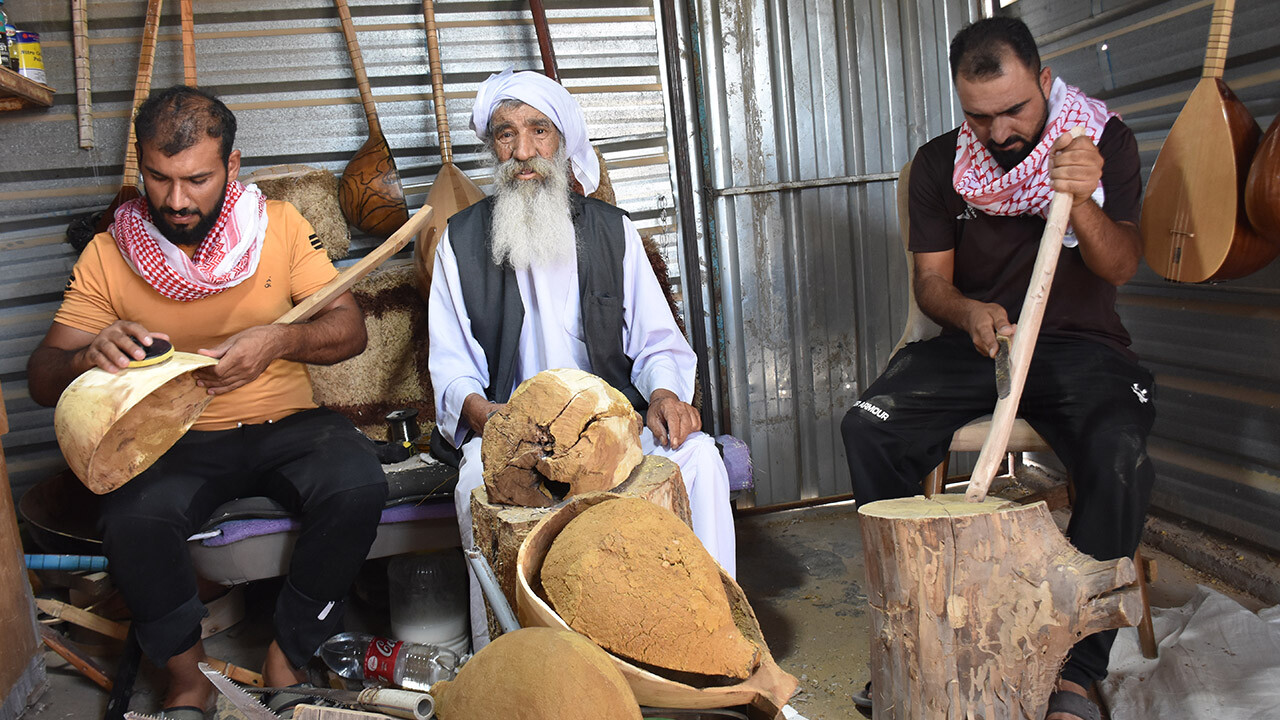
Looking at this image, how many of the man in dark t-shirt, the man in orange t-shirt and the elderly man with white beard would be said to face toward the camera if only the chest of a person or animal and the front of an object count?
3

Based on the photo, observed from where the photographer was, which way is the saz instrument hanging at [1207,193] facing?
facing the viewer and to the left of the viewer

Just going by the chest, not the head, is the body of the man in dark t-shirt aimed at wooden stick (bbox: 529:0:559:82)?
no

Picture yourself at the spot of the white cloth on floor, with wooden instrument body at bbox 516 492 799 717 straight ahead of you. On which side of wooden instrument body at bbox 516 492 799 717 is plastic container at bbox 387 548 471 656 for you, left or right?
right

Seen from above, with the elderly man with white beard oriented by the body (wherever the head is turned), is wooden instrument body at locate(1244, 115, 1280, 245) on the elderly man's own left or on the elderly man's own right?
on the elderly man's own left

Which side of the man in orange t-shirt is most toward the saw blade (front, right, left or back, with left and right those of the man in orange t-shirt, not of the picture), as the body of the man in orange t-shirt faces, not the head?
front

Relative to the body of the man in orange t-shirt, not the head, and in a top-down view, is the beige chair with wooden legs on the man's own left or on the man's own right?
on the man's own left

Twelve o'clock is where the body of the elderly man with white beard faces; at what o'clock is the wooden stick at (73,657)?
The wooden stick is roughly at 3 o'clock from the elderly man with white beard.

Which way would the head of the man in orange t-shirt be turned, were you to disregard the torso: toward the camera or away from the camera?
toward the camera

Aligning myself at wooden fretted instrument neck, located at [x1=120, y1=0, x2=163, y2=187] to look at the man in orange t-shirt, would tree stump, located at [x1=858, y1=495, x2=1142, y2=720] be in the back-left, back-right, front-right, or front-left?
front-left

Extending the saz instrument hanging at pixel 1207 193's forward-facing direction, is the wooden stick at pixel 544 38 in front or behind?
in front

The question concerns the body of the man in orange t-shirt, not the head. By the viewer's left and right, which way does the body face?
facing the viewer

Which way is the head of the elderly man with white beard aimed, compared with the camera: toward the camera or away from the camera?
toward the camera

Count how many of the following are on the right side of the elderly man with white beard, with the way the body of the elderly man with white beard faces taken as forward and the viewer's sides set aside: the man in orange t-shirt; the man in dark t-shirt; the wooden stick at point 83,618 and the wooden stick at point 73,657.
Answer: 3
